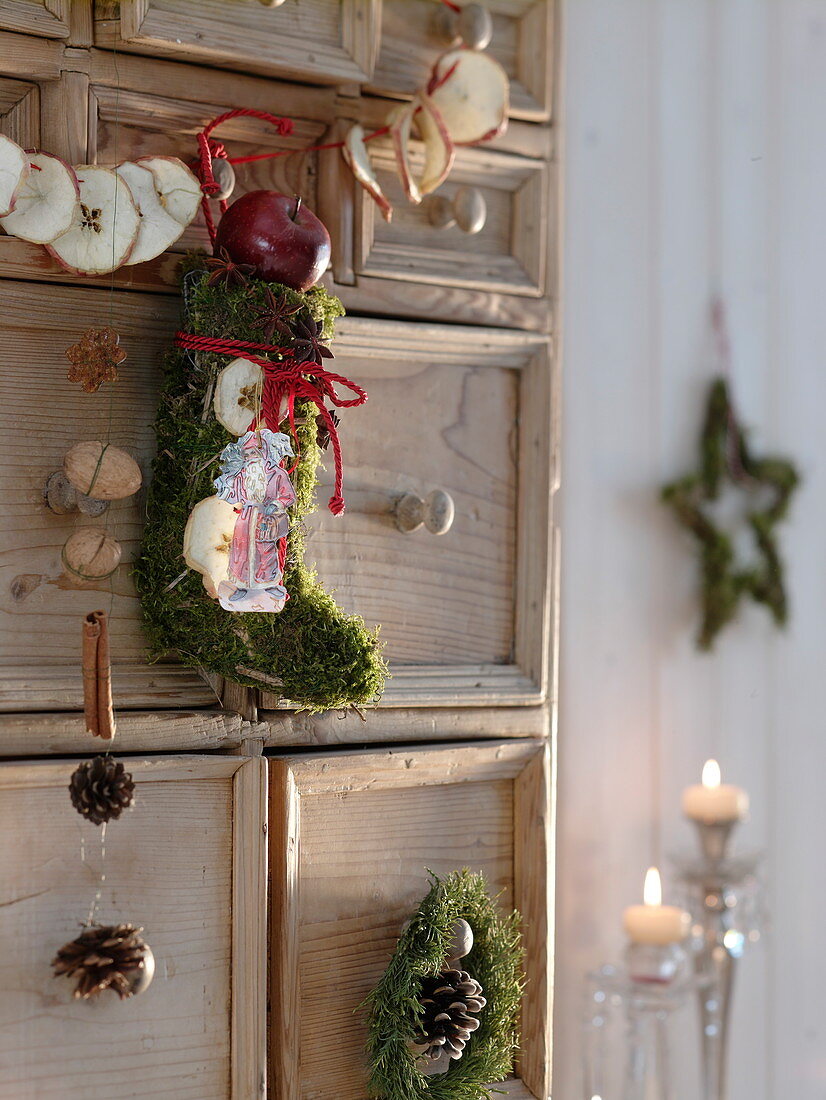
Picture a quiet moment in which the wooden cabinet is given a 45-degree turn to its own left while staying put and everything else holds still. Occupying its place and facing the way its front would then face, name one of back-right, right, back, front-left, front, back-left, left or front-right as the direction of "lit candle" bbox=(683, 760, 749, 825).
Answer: left

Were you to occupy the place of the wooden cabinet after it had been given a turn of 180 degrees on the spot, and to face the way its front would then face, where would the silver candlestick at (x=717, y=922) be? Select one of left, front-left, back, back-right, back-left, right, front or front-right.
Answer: front-right

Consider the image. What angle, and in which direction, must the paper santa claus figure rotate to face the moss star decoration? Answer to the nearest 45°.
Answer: approximately 135° to its left

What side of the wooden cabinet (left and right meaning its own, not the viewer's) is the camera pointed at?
front

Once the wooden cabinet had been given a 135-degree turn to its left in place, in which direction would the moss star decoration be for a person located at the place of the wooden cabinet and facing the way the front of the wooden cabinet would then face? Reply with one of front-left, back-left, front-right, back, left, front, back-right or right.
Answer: front

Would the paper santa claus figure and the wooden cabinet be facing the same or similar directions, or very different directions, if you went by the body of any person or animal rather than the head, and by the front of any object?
same or similar directions
